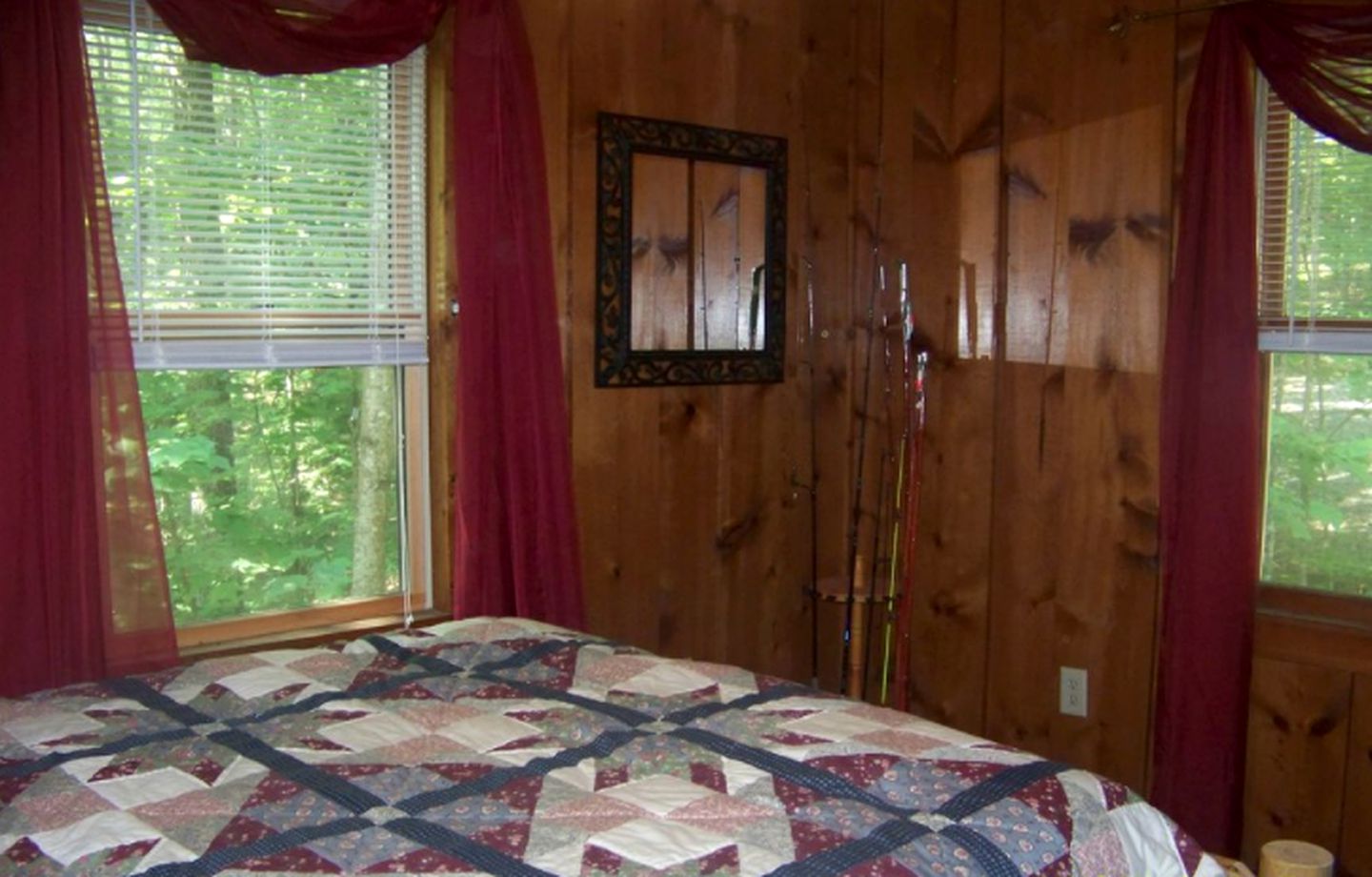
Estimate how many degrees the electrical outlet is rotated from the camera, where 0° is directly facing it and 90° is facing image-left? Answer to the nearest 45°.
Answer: approximately 45°

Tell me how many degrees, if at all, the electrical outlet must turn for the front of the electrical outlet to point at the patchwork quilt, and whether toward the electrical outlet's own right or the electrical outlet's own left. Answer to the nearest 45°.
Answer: approximately 45° to the electrical outlet's own left
